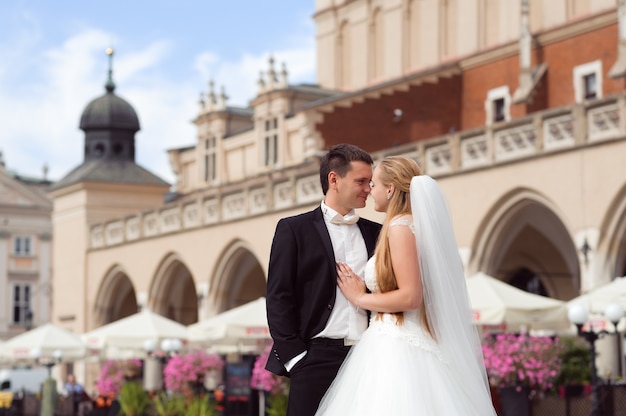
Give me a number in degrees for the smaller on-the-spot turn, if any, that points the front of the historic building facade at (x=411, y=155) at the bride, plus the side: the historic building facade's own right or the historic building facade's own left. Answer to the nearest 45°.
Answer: approximately 45° to the historic building facade's own left

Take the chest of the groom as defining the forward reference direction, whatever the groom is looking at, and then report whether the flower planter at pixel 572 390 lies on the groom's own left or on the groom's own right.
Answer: on the groom's own left

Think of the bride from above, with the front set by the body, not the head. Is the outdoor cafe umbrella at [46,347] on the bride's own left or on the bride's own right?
on the bride's own right

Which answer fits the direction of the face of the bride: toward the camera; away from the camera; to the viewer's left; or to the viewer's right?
to the viewer's left

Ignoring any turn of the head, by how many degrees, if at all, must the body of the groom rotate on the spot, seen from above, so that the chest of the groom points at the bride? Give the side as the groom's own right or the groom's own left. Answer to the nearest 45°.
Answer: approximately 45° to the groom's own left

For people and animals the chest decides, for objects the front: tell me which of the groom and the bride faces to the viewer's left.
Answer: the bride

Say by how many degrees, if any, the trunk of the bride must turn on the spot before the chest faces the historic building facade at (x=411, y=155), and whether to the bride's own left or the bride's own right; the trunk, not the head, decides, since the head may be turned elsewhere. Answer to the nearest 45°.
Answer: approximately 90° to the bride's own right

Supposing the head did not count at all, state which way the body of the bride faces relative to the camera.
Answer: to the viewer's left

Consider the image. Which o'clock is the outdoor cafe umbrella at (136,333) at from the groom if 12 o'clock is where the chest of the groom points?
The outdoor cafe umbrella is roughly at 7 o'clock from the groom.

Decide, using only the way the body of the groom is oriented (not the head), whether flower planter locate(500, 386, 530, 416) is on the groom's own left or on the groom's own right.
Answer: on the groom's own left

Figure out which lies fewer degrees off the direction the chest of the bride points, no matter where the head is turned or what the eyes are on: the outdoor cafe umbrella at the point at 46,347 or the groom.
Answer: the groom

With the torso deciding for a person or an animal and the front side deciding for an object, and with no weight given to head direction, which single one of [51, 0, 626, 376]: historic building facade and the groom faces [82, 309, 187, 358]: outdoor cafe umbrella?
the historic building facade

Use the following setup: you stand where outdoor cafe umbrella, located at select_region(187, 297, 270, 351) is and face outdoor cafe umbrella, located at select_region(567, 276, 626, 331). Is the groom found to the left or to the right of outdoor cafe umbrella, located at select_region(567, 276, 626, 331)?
right

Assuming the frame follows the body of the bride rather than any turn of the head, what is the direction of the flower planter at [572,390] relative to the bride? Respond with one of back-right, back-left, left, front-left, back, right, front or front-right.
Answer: right

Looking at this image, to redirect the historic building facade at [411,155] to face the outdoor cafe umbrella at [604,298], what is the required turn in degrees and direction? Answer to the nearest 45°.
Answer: approximately 45° to its left

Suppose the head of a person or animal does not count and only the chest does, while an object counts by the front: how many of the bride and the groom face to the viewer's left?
1
